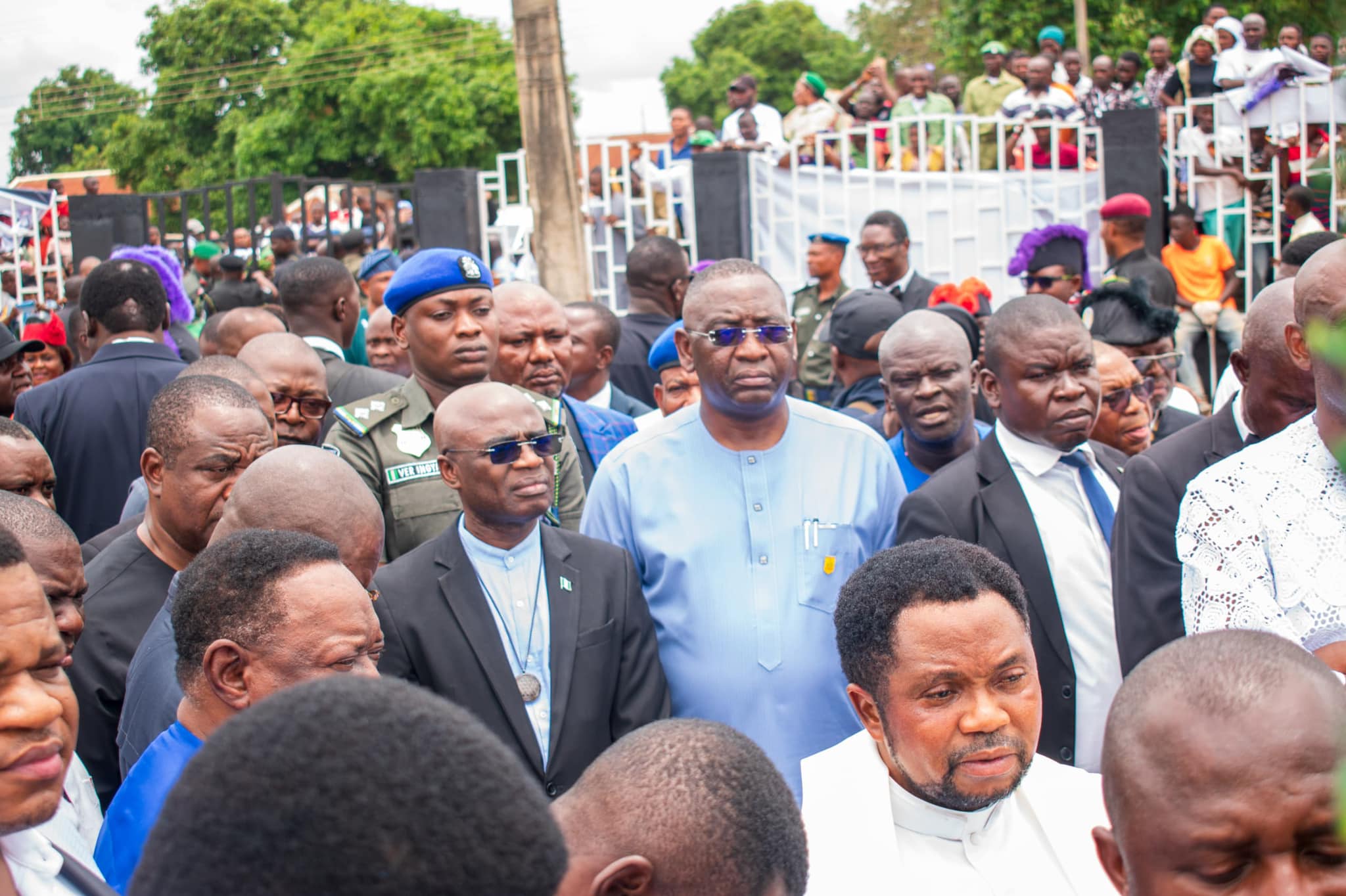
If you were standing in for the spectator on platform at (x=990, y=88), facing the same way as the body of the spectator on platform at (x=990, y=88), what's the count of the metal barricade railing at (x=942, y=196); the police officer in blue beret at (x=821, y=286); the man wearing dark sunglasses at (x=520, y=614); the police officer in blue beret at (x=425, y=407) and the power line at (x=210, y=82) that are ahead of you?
4

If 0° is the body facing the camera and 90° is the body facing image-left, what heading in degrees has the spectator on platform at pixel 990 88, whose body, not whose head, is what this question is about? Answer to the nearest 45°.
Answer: approximately 0°

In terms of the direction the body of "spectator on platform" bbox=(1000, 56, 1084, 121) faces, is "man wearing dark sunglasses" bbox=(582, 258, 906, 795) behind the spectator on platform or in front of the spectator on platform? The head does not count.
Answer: in front

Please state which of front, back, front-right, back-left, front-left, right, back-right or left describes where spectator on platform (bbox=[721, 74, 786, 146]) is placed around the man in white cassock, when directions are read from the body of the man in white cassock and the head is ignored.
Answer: back-left

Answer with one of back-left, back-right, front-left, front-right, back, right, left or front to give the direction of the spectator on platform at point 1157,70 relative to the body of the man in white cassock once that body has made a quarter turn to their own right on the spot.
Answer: back-right

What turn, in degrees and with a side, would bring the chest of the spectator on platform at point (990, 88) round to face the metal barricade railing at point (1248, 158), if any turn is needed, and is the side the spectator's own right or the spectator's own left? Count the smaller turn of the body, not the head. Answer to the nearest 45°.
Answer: approximately 45° to the spectator's own left

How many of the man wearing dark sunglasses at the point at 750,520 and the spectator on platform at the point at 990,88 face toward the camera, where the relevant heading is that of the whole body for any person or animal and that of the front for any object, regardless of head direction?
2

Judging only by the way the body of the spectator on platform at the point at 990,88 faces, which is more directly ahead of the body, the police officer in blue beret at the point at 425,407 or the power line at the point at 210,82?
the police officer in blue beret

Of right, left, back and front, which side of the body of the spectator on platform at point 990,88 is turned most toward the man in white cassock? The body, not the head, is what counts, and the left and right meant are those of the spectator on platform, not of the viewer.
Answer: front

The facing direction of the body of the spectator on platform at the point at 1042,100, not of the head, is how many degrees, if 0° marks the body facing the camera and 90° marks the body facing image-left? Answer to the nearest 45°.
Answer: approximately 0°
